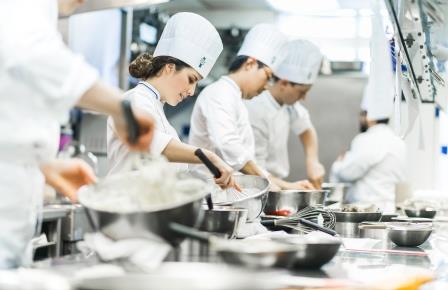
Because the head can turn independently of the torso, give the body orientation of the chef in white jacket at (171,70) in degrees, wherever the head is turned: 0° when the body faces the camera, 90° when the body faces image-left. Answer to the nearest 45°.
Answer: approximately 270°

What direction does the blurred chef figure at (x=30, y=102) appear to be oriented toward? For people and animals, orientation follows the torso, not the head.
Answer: to the viewer's right

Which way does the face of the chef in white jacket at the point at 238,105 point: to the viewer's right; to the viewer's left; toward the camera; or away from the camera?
to the viewer's right

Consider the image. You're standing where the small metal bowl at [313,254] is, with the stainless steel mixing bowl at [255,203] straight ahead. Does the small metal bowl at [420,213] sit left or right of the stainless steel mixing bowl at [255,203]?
right

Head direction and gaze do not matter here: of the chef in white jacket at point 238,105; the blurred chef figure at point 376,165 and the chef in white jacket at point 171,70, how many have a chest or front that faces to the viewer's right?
2

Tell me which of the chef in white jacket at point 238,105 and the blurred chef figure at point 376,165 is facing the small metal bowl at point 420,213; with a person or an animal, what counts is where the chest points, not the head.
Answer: the chef in white jacket
